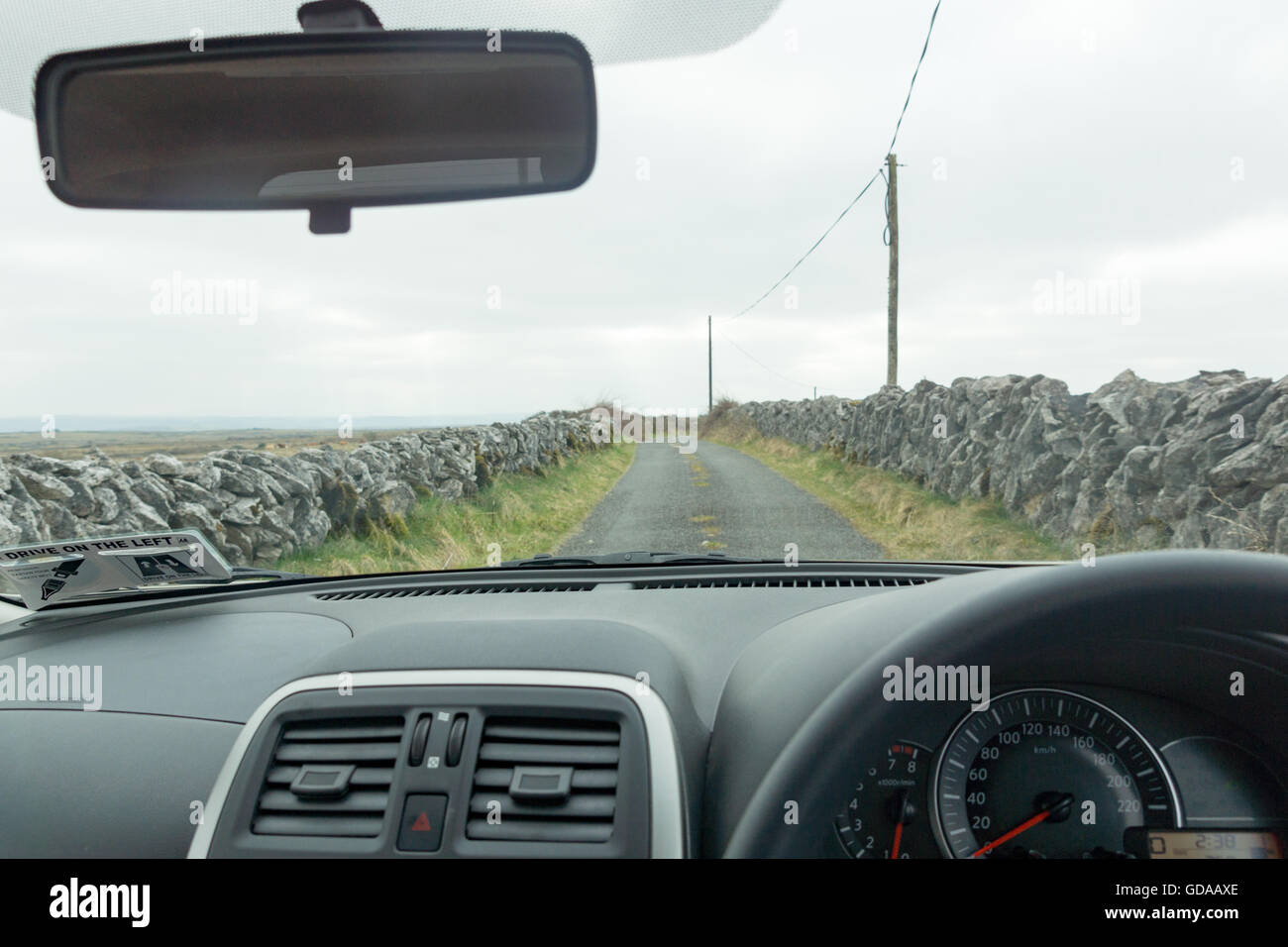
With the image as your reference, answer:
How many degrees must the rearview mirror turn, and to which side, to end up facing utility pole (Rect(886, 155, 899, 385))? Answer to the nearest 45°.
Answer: approximately 135° to its left

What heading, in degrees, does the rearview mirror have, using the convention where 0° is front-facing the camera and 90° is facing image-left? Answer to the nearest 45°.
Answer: approximately 0°
